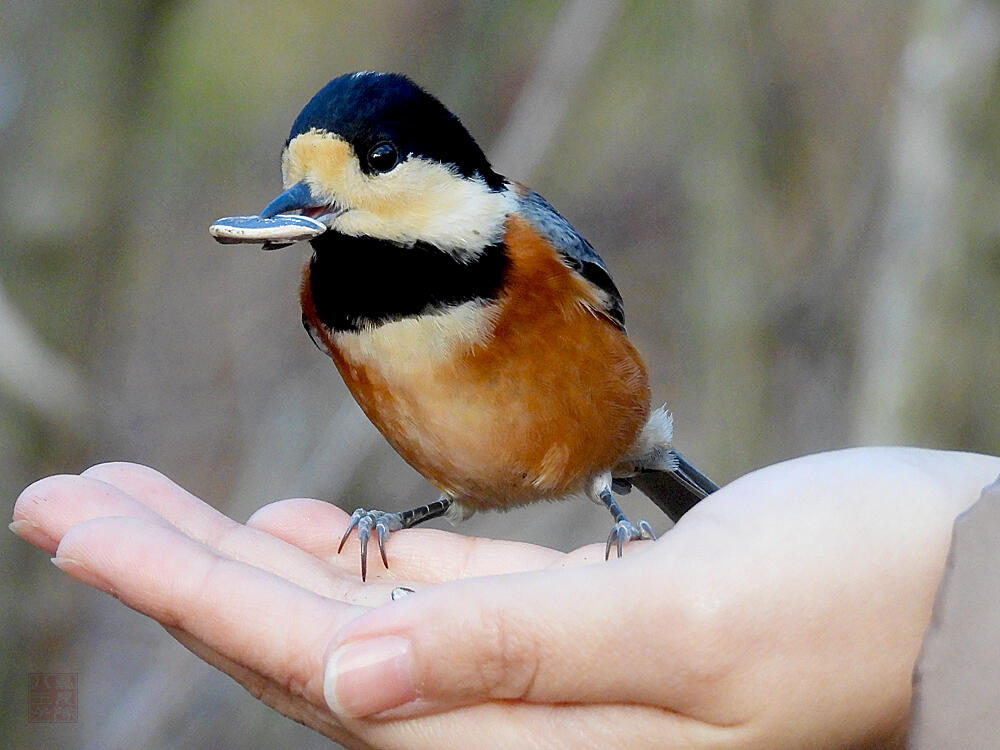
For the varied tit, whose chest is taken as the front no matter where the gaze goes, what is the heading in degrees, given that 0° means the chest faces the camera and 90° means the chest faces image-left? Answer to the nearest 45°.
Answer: approximately 45°

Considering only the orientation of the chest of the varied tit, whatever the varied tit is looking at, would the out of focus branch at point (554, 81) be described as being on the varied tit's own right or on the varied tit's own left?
on the varied tit's own right

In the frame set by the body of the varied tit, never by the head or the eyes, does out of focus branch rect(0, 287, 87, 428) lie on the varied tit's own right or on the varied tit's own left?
on the varied tit's own right
